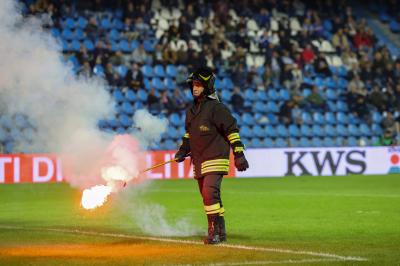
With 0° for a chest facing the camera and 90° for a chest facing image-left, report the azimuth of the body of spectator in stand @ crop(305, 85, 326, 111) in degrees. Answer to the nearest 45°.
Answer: approximately 0°

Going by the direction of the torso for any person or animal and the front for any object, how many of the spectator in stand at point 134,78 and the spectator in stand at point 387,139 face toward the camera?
2

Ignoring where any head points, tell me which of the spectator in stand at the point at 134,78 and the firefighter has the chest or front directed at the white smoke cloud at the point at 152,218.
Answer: the spectator in stand

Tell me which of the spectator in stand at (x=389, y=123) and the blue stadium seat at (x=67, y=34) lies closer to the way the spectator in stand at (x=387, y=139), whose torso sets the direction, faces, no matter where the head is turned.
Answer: the blue stadium seat

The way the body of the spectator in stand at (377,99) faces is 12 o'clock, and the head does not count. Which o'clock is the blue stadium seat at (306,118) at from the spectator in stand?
The blue stadium seat is roughly at 2 o'clock from the spectator in stand.

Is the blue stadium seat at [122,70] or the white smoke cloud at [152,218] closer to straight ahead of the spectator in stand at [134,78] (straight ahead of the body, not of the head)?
the white smoke cloud

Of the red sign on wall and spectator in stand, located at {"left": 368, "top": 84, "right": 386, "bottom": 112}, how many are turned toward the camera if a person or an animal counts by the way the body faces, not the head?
2

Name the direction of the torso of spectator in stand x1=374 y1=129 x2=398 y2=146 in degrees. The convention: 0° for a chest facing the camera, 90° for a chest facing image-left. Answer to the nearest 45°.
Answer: approximately 0°
